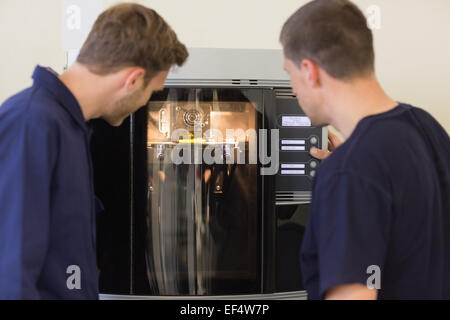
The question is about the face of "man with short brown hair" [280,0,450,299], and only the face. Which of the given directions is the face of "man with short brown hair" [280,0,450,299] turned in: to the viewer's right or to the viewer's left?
to the viewer's left

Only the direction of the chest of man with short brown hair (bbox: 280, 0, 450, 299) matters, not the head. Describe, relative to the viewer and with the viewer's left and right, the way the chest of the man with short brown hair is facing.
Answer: facing away from the viewer and to the left of the viewer
